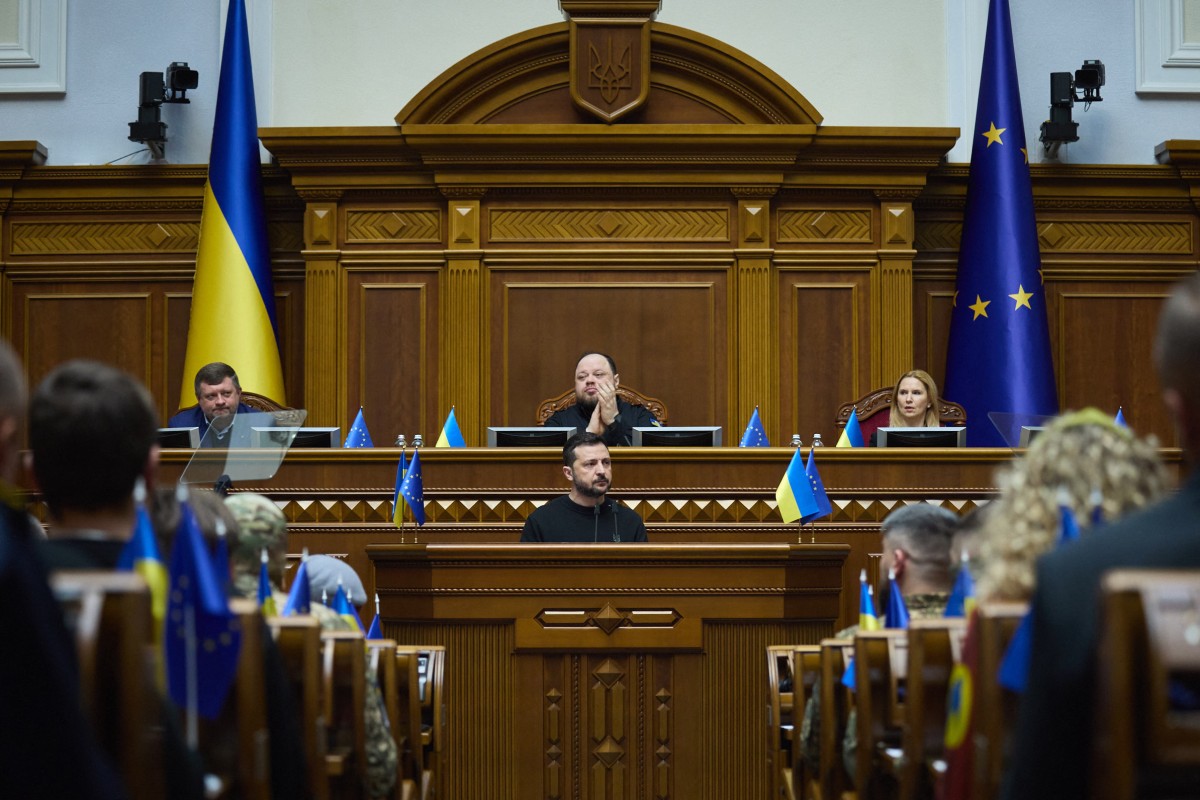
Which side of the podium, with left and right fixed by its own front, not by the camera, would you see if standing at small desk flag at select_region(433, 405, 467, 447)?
back

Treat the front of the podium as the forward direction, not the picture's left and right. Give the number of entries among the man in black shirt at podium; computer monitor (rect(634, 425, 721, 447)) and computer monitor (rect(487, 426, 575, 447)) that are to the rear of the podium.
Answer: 3

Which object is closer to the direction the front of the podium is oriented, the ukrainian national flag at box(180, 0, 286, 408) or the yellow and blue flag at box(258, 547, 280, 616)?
the yellow and blue flag

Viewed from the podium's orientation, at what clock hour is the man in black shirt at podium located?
The man in black shirt at podium is roughly at 6 o'clock from the podium.

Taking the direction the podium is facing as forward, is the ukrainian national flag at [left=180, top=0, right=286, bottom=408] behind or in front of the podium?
behind

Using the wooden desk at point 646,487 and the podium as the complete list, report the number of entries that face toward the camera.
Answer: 2

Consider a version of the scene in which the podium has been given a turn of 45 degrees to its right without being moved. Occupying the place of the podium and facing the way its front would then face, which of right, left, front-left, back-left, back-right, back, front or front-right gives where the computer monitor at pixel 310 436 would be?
right

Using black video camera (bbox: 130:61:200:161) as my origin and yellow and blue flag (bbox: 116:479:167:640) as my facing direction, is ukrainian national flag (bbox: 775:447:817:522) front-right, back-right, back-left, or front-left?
front-left

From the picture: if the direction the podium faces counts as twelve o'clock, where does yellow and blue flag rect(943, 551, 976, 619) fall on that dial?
The yellow and blue flag is roughly at 11 o'clock from the podium.

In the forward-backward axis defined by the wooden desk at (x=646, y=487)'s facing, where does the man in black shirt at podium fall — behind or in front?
in front

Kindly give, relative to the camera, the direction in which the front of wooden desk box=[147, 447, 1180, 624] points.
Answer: facing the viewer

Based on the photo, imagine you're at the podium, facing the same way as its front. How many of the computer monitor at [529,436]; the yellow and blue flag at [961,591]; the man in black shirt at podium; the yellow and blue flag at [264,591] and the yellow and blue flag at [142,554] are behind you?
2

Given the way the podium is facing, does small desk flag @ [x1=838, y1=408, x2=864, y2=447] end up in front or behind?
behind

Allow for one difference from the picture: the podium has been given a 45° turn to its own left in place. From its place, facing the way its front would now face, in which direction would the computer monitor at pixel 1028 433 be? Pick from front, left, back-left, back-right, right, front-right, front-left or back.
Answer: left

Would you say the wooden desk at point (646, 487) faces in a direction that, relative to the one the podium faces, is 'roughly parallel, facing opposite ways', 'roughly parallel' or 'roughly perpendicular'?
roughly parallel
